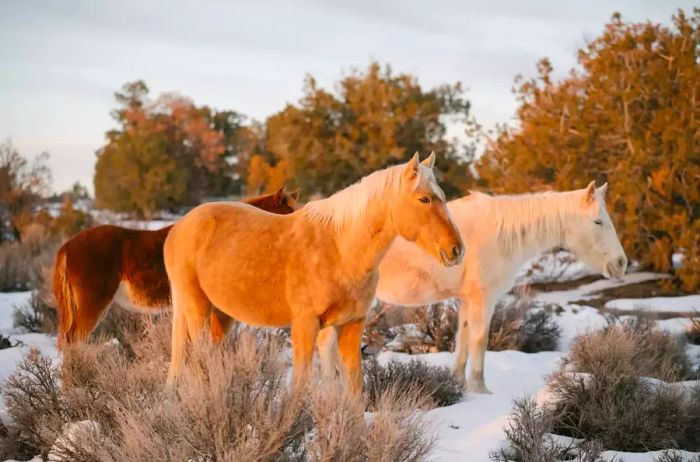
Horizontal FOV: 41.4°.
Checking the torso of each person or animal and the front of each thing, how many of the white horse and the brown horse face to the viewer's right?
2

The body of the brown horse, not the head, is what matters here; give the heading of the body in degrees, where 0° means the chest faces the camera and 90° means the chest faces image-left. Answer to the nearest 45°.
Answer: approximately 270°

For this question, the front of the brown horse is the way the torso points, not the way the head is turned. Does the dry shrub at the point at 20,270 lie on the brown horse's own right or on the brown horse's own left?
on the brown horse's own left

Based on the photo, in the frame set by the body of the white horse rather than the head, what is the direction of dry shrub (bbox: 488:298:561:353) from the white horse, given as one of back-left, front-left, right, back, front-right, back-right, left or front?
left

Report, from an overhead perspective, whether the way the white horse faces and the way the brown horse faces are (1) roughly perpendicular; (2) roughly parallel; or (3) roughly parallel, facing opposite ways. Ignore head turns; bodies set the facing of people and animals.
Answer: roughly parallel

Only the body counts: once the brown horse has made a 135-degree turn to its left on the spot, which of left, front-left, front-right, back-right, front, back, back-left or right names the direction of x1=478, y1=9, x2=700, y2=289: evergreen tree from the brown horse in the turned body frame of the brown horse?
right

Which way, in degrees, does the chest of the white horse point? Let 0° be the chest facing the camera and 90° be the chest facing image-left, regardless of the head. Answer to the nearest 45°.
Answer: approximately 270°

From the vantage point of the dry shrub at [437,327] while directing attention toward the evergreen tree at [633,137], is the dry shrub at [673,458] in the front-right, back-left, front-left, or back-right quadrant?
back-right
